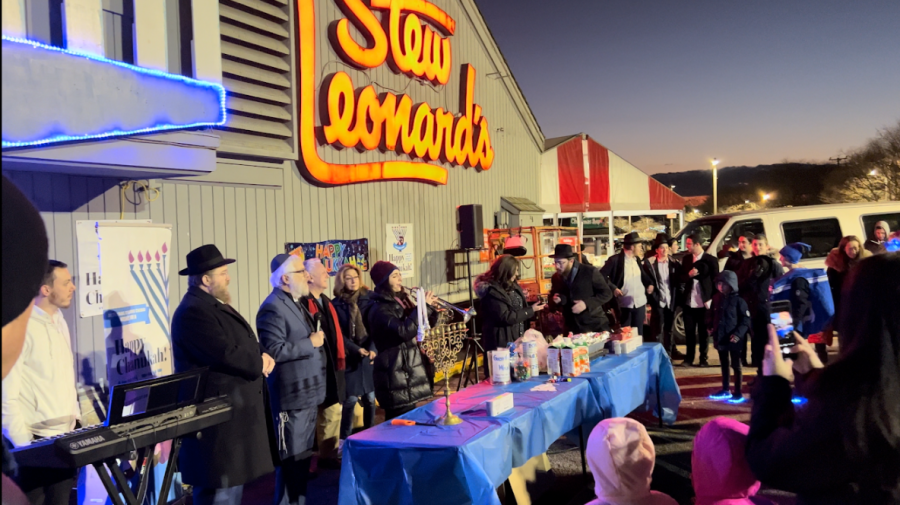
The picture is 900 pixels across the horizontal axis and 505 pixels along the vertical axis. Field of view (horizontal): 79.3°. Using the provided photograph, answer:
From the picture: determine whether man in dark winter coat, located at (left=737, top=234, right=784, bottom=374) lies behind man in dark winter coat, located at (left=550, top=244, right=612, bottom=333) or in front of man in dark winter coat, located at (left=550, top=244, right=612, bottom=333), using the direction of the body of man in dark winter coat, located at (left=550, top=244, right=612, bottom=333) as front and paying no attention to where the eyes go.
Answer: behind

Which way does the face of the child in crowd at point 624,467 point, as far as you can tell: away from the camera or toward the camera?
away from the camera

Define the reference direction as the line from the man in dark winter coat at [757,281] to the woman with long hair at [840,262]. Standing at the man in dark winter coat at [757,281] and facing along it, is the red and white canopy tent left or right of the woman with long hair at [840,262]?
left

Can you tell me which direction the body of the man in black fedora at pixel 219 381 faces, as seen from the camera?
to the viewer's right

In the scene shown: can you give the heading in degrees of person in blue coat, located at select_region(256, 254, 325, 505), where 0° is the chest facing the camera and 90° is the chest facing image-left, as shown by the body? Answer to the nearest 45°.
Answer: approximately 270°

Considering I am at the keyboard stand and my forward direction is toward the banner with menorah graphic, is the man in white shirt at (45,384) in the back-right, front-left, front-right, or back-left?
front-left

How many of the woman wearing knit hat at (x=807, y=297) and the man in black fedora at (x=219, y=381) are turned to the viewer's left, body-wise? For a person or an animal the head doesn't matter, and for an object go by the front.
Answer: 1

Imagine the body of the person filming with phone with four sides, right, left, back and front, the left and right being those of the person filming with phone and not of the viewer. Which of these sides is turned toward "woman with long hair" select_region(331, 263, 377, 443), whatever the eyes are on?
front

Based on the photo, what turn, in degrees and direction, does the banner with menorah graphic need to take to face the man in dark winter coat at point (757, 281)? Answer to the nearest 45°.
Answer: approximately 45° to its left

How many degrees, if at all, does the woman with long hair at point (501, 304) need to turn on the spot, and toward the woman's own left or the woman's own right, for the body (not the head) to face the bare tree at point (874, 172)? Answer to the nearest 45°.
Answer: approximately 45° to the woman's own left

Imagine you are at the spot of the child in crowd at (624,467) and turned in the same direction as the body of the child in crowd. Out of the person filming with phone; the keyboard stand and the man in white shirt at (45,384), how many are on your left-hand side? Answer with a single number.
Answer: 2

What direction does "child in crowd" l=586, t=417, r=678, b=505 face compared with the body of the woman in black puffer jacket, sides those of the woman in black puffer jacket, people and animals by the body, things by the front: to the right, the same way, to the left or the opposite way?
to the left

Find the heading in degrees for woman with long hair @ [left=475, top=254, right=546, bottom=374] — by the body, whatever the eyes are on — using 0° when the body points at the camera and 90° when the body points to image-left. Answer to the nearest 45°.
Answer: approximately 270°

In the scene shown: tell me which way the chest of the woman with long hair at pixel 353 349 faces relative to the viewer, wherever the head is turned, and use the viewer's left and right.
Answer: facing the viewer and to the right of the viewer

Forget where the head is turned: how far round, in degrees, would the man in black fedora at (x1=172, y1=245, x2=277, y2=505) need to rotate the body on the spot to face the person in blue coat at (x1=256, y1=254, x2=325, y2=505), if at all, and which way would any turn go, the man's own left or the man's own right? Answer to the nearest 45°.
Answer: approximately 45° to the man's own left

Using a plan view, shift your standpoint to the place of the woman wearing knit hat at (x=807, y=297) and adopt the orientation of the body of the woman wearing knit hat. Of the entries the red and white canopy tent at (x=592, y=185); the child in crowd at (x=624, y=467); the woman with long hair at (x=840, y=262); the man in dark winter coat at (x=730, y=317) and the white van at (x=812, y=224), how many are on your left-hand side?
1

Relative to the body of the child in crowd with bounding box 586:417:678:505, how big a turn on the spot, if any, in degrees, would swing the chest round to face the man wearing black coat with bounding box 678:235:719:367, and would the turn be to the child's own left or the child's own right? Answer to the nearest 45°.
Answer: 0° — they already face them
